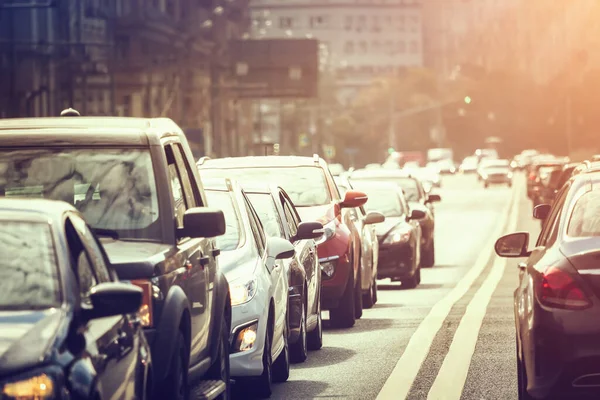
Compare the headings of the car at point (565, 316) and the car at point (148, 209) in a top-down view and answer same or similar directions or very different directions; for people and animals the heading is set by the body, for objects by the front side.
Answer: very different directions

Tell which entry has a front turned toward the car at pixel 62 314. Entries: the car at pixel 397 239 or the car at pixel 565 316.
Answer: the car at pixel 397 239

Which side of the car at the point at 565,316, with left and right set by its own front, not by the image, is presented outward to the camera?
back

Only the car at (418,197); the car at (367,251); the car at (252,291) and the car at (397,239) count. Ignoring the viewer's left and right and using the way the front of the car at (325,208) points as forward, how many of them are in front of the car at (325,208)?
1

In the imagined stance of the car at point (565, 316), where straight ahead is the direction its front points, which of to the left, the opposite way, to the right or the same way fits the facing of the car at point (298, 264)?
the opposite way

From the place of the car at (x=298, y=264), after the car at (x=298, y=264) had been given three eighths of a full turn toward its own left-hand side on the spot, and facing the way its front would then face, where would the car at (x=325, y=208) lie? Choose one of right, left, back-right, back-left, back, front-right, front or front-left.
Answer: front-left

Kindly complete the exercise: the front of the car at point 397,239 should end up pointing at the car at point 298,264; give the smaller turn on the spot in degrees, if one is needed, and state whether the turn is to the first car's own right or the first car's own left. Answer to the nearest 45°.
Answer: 0° — it already faces it

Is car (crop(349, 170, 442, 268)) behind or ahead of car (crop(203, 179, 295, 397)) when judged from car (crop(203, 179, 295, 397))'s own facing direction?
behind

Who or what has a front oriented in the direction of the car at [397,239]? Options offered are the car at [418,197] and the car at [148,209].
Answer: the car at [418,197]

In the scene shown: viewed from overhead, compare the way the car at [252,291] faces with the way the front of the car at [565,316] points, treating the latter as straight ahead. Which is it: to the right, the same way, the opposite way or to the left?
the opposite way

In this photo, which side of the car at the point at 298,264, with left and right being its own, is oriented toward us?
front

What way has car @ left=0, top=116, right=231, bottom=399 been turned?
toward the camera

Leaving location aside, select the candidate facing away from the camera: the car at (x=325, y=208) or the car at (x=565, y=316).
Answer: the car at (x=565, y=316)

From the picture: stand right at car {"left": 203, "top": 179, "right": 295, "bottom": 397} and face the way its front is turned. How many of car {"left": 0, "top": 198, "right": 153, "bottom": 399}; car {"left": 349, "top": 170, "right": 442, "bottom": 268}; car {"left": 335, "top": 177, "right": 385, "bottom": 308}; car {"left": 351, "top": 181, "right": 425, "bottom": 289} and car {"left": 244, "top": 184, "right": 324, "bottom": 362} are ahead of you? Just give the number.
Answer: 1

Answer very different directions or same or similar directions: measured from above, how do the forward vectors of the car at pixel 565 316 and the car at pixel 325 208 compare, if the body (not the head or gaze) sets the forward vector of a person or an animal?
very different directions

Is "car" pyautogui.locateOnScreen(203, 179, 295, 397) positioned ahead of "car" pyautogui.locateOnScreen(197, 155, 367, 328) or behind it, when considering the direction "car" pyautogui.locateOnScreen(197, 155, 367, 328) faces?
ahead

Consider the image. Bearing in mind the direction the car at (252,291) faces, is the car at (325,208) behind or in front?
behind

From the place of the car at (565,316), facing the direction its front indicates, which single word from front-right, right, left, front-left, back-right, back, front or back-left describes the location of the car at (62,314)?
back-left

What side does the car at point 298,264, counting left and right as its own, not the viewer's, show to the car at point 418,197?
back

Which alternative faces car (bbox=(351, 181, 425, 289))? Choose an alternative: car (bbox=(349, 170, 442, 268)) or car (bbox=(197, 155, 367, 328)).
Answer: car (bbox=(349, 170, 442, 268))

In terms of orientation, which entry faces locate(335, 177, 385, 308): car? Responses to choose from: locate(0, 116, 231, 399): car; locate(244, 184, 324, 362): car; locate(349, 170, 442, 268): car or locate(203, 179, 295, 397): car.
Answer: locate(349, 170, 442, 268): car
